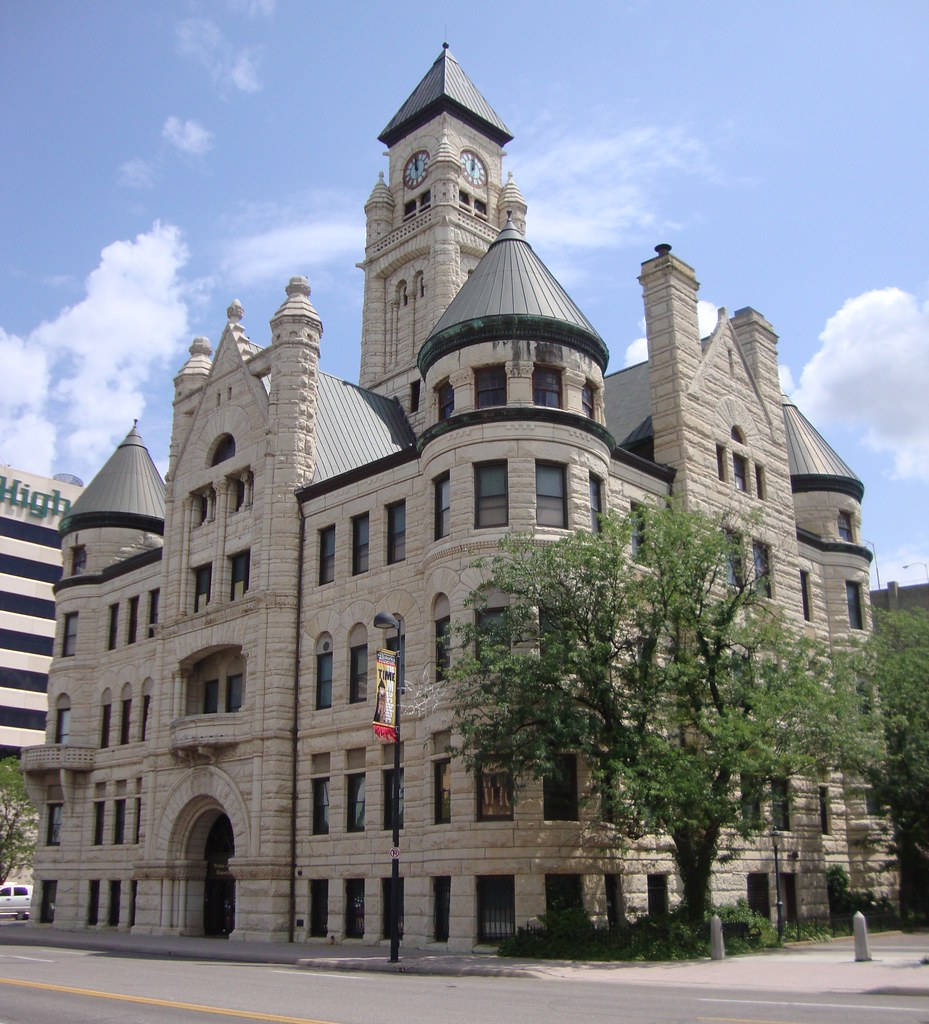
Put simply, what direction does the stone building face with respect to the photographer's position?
facing the viewer and to the left of the viewer

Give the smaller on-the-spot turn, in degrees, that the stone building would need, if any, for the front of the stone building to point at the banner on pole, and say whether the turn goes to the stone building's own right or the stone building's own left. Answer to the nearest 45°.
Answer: approximately 45° to the stone building's own left

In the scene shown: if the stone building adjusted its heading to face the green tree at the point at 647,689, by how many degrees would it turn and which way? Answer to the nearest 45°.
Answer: approximately 90° to its left

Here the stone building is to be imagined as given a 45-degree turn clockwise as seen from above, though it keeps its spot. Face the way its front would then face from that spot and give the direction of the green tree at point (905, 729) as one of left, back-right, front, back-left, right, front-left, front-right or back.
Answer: back

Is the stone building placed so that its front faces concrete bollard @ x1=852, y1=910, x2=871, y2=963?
no

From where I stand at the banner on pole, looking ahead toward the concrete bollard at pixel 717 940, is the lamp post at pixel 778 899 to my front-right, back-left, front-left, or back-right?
front-left
